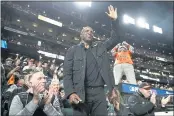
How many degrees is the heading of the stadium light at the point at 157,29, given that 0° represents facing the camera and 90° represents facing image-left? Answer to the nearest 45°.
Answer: approximately 45°

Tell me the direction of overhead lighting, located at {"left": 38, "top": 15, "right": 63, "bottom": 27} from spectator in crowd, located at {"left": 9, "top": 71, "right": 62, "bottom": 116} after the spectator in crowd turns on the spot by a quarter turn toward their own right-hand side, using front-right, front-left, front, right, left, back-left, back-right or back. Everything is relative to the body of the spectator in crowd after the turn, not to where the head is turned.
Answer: back-right

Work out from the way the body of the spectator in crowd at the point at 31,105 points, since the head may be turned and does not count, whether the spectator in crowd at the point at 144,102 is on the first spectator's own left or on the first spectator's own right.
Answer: on the first spectator's own left

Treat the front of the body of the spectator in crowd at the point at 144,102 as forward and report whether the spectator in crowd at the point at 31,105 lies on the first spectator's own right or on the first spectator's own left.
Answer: on the first spectator's own right

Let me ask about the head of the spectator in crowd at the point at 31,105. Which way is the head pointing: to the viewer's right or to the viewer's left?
to the viewer's right
